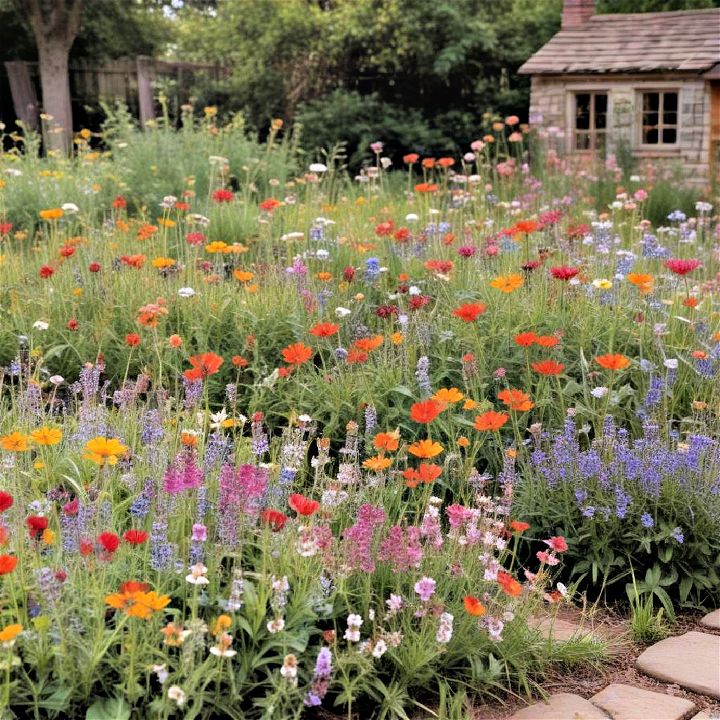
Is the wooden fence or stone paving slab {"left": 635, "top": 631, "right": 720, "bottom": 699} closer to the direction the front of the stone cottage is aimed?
the stone paving slab

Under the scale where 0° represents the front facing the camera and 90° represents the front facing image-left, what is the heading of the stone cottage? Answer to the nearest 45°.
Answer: approximately 0°

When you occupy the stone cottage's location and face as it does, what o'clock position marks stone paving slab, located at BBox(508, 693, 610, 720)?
The stone paving slab is roughly at 12 o'clock from the stone cottage.

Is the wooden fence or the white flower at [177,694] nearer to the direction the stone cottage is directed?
the white flower

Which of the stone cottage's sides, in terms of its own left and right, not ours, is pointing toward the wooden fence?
right

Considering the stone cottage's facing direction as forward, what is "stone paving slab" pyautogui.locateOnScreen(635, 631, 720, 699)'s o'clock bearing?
The stone paving slab is roughly at 12 o'clock from the stone cottage.

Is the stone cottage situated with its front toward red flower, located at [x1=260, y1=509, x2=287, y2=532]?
yes

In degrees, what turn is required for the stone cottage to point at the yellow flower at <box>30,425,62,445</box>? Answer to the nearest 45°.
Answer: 0° — it already faces it

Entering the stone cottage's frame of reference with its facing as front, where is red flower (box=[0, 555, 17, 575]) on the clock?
The red flower is roughly at 12 o'clock from the stone cottage.

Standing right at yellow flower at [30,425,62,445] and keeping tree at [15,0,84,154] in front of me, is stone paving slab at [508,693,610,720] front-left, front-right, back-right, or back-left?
back-right

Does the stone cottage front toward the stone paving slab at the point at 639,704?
yes

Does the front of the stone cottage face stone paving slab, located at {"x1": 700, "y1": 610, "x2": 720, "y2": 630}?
yes

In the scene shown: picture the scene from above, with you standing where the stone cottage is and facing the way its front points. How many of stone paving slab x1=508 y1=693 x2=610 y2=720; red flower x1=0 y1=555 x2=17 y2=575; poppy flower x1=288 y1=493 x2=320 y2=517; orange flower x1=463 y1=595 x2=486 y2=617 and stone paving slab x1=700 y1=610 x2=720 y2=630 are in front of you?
5

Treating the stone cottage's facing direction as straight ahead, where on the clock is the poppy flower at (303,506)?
The poppy flower is roughly at 12 o'clock from the stone cottage.

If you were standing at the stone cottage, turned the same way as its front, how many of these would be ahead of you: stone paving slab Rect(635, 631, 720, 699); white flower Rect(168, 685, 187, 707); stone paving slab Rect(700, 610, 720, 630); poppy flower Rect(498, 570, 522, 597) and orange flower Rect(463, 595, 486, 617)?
5

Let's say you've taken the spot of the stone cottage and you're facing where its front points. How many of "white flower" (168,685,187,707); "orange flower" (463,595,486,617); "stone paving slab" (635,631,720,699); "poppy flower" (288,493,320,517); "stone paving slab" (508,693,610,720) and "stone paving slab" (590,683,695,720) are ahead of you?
6

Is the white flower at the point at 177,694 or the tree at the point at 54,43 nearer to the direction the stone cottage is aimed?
the white flower
